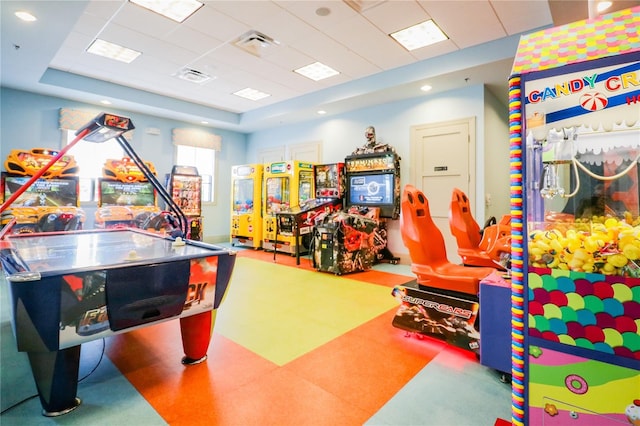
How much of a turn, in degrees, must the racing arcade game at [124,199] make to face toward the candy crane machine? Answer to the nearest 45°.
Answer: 0° — it already faces it

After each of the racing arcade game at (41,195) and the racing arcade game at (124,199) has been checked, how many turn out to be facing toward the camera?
2

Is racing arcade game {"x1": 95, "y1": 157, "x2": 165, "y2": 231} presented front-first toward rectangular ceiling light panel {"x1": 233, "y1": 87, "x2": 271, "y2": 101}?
no

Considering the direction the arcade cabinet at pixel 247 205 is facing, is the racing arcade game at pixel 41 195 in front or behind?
in front

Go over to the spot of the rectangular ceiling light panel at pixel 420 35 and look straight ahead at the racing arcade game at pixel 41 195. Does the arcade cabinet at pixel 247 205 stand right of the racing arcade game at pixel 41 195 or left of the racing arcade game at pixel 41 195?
right

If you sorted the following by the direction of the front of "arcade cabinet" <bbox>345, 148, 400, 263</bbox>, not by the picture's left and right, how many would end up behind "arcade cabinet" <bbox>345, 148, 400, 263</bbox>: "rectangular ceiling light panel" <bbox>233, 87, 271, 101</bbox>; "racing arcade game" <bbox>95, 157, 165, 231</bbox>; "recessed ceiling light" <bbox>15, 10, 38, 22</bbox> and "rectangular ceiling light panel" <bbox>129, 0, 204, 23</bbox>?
0

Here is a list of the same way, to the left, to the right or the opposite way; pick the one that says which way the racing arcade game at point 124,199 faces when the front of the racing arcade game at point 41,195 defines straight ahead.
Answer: the same way

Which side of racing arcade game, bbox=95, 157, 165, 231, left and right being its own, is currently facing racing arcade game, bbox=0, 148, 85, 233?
right

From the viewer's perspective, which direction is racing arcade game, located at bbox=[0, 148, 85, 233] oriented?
toward the camera

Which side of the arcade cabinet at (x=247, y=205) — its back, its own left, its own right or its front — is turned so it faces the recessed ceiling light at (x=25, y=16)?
front

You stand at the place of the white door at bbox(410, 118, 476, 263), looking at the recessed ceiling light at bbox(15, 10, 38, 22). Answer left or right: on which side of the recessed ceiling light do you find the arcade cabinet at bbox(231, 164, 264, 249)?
right

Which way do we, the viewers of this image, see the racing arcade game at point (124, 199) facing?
facing the viewer

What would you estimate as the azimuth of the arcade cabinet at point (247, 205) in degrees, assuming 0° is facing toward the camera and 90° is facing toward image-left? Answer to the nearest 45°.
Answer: approximately 45°

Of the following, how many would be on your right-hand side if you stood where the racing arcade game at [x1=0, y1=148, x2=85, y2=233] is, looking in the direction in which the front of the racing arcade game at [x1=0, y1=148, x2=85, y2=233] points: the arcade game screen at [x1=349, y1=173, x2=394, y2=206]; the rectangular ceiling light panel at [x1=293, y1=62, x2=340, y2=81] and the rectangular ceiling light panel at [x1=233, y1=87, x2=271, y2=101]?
0

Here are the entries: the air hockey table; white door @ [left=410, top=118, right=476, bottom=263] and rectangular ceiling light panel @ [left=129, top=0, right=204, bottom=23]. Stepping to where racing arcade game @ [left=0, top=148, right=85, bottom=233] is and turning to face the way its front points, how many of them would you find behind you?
0

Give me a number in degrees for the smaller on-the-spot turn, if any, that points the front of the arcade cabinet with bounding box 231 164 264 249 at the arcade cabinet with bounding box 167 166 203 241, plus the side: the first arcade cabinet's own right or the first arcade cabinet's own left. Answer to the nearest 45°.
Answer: approximately 45° to the first arcade cabinet's own right
